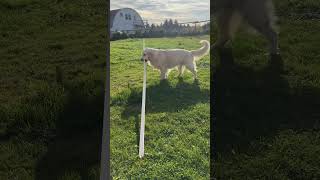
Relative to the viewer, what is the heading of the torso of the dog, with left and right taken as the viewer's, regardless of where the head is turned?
facing to the left of the viewer
